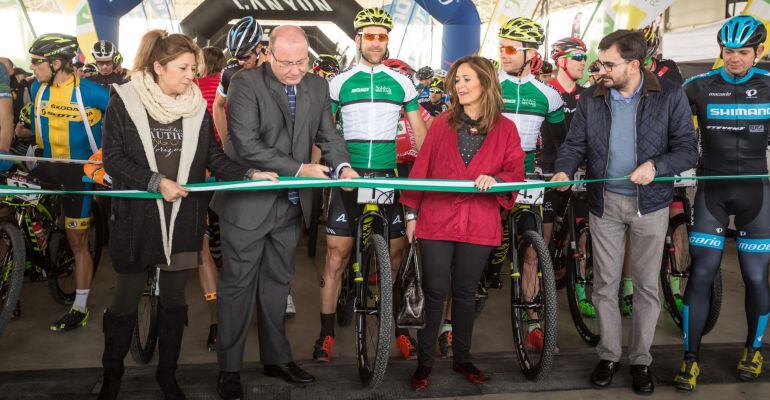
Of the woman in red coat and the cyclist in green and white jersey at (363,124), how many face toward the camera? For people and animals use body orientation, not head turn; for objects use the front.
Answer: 2

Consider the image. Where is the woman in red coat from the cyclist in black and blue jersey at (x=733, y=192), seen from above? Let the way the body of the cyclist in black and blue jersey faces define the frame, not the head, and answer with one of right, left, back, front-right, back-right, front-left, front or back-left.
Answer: front-right

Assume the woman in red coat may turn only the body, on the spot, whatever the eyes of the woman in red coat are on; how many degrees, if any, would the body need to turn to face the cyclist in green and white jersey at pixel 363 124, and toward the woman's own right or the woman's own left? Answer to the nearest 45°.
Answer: approximately 135° to the woman's own right

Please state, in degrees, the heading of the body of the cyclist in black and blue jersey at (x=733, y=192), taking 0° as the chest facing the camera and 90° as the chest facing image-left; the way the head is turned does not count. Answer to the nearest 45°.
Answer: approximately 0°

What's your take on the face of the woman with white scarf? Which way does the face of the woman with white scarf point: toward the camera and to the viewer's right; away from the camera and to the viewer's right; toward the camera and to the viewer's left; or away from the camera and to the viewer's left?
toward the camera and to the viewer's right

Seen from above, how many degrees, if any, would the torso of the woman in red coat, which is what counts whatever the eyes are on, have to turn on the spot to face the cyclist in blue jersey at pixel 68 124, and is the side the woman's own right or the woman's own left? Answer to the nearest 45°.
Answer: approximately 90° to the woman's own right

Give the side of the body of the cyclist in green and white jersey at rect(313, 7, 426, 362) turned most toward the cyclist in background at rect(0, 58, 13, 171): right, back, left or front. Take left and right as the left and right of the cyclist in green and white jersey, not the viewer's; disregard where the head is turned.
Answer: right

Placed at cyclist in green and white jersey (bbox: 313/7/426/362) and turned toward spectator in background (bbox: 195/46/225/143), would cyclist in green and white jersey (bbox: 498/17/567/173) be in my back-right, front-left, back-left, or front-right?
back-right

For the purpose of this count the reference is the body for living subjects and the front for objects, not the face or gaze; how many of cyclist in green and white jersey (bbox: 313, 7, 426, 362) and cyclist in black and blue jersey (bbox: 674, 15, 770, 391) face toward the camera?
2

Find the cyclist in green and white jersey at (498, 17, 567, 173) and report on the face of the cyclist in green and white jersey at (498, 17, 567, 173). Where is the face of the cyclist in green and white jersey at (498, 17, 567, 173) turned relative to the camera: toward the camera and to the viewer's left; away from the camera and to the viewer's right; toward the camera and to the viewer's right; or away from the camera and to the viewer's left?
toward the camera and to the viewer's left
